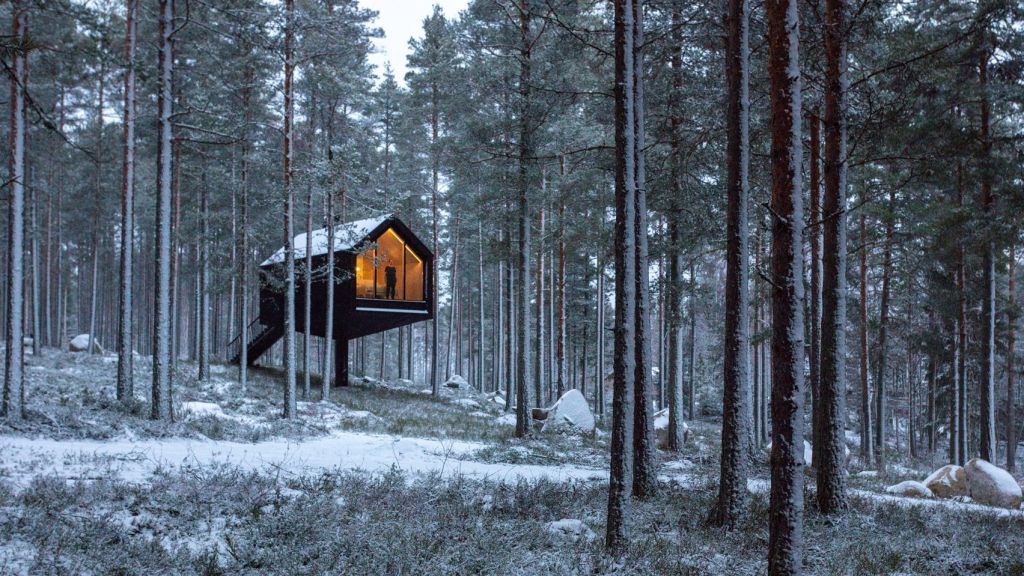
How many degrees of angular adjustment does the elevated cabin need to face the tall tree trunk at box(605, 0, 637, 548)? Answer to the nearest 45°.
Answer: approximately 45° to its right

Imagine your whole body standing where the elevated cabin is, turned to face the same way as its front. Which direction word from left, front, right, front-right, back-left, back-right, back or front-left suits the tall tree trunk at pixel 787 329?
front-right

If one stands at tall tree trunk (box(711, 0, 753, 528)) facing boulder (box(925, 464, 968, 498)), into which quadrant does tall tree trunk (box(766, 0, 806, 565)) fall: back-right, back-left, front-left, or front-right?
back-right

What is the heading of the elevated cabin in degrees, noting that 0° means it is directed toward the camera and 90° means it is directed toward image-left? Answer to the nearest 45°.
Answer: approximately 315°

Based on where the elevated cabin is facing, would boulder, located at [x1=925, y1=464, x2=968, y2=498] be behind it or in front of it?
in front

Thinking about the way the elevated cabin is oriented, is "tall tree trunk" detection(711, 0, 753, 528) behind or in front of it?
in front
